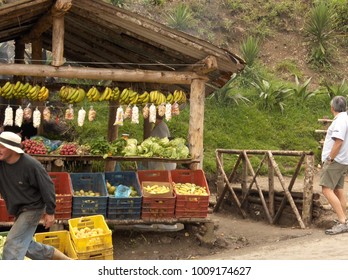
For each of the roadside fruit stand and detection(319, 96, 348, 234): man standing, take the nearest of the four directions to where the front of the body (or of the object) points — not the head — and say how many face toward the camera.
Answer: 1

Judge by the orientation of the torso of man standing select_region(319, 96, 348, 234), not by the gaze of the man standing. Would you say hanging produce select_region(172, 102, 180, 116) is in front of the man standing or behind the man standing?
in front

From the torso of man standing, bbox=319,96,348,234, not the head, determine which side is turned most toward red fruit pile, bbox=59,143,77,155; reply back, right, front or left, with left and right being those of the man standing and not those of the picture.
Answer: front

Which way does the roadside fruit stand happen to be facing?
toward the camera

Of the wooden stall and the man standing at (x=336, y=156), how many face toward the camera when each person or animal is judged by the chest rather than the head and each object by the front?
1

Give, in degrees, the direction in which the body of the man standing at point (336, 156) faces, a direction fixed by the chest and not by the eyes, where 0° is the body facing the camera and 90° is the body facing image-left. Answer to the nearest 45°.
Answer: approximately 90°

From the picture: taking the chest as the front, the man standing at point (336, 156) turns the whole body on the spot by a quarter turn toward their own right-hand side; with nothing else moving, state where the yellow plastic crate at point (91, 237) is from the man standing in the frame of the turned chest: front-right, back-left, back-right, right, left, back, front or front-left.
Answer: back-left

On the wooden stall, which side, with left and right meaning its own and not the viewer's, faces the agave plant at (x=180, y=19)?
back

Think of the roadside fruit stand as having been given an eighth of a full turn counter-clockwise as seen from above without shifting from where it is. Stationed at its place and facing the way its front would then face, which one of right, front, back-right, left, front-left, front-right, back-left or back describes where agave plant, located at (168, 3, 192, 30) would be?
back-left

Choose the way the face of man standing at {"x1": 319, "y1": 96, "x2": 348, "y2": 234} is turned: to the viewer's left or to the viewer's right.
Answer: to the viewer's left
